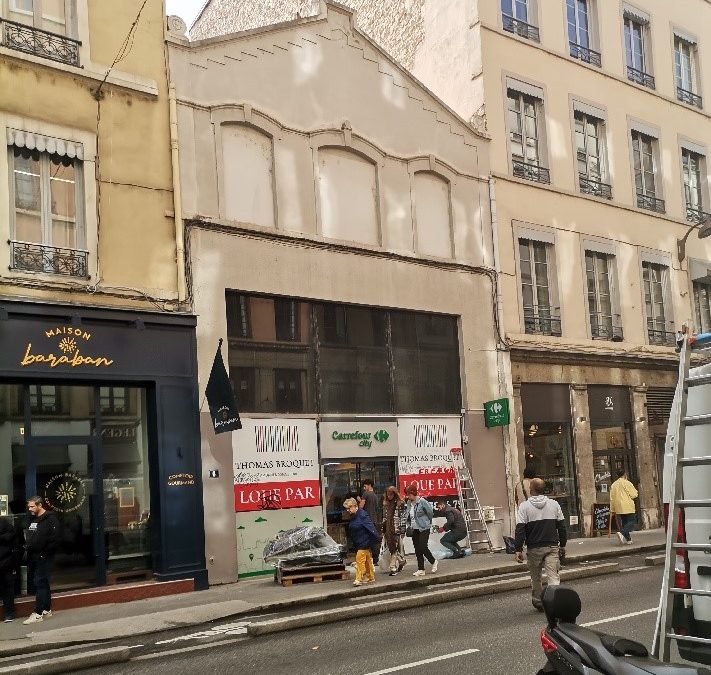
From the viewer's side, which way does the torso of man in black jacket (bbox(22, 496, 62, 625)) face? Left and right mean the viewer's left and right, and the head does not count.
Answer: facing the viewer and to the left of the viewer

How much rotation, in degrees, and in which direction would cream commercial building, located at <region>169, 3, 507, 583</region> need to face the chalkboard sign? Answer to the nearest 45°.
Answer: approximately 90° to its left

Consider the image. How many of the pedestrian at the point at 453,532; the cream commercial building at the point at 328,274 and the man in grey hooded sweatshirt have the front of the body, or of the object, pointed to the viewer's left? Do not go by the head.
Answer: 1

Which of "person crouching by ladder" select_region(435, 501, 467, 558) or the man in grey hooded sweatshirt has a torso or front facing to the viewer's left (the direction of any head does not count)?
the person crouching by ladder

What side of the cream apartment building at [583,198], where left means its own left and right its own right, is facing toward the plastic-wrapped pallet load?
right

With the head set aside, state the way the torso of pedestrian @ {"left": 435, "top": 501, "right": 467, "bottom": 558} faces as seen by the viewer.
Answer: to the viewer's left

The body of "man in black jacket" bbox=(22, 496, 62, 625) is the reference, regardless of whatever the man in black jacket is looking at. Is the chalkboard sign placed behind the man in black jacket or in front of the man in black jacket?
behind

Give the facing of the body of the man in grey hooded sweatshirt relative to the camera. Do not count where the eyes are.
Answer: away from the camera

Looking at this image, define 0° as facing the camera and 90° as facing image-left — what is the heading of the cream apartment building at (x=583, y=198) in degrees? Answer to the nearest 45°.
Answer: approximately 315°

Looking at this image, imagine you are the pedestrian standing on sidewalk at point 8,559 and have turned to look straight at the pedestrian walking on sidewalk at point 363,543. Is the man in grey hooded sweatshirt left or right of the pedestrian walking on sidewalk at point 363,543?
right

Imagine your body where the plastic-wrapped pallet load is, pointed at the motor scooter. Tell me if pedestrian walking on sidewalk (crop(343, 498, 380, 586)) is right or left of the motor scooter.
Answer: left

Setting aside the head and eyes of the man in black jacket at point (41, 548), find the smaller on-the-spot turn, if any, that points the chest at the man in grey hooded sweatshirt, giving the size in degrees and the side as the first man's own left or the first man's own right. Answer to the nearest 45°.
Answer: approximately 90° to the first man's own left

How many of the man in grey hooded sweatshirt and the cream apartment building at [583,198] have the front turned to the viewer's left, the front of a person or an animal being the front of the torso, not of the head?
0
